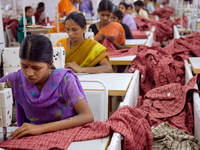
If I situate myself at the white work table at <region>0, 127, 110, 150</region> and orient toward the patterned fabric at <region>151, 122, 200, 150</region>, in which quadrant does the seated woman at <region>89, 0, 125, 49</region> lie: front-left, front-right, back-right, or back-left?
front-left

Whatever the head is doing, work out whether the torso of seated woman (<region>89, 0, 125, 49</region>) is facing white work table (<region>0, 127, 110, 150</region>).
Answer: yes

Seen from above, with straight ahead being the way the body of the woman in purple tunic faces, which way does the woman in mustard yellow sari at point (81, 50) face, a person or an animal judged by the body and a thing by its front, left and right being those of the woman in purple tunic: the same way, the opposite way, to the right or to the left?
the same way

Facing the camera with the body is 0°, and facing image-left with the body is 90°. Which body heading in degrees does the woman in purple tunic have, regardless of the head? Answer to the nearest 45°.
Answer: approximately 45°

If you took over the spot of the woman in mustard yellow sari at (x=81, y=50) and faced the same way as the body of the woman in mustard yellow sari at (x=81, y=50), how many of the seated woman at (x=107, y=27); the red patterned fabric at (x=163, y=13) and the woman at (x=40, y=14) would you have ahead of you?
0

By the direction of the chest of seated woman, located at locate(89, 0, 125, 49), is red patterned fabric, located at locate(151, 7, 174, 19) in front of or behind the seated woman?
behind

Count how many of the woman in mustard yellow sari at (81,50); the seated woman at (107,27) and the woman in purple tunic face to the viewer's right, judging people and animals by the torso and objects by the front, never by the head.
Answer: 0

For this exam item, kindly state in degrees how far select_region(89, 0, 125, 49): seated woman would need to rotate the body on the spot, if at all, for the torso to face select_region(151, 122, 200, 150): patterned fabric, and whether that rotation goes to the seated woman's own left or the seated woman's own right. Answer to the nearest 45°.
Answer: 0° — they already face it

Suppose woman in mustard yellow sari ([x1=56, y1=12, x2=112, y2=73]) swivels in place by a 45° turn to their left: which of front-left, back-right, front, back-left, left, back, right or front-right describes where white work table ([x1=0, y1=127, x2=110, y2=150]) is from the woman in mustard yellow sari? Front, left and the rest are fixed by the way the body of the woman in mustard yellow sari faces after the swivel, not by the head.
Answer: front

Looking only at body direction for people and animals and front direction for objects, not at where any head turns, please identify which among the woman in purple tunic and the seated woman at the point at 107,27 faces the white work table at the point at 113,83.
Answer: the seated woman

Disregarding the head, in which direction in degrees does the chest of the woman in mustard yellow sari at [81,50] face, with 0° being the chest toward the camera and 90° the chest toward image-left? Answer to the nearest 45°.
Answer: approximately 45°

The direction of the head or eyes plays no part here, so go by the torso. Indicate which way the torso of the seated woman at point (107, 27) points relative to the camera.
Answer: toward the camera

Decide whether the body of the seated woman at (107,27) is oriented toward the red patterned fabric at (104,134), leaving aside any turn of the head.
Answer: yes
